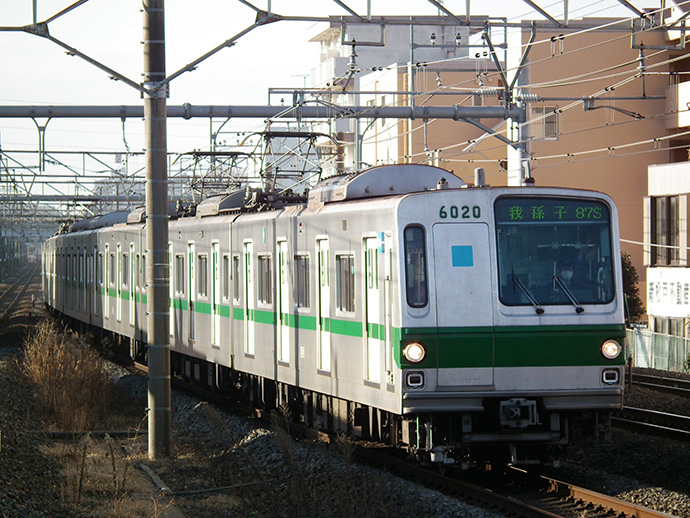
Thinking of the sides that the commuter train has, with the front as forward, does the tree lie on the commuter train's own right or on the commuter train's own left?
on the commuter train's own left

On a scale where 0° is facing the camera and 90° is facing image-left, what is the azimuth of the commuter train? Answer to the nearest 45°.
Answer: approximately 315°
